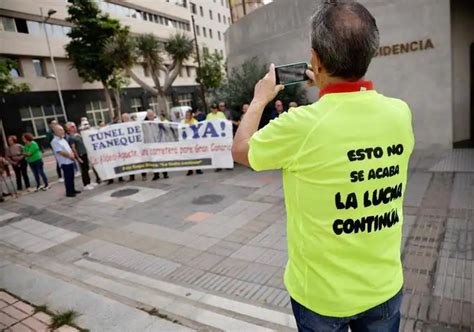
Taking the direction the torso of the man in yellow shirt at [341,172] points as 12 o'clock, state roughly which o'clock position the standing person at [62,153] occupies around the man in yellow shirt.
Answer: The standing person is roughly at 12 o'clock from the man in yellow shirt.

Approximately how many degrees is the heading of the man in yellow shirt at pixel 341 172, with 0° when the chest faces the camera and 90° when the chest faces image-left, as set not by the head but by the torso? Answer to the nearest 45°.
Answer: approximately 135°

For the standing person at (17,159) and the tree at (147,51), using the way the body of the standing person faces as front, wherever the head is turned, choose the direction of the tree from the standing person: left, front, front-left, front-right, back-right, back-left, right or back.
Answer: left

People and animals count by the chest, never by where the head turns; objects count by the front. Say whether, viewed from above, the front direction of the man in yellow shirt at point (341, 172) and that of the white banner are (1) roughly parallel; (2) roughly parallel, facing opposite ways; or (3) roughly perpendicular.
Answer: roughly parallel, facing opposite ways

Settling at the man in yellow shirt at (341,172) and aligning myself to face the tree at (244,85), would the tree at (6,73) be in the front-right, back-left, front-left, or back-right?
front-left

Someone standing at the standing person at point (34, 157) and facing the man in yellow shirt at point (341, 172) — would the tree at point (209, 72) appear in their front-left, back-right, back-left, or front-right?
back-left

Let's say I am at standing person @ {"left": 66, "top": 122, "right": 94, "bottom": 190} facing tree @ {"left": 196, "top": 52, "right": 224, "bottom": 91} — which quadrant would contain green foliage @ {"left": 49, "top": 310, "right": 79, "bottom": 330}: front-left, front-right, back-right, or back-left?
back-right

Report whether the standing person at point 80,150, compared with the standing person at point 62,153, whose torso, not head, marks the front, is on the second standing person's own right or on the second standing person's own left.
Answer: on the second standing person's own left

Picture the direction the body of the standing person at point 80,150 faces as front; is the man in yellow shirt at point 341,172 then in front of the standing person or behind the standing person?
in front

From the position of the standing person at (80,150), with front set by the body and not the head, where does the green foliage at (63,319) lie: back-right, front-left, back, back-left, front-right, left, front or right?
front-right

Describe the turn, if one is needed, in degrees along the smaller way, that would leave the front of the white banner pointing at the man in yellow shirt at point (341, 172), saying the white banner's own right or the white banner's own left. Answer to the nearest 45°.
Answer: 0° — it already faces them

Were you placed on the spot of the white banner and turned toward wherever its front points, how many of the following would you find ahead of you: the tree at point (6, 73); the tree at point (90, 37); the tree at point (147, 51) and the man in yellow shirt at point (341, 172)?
1

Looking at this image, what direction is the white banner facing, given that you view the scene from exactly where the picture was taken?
facing the viewer

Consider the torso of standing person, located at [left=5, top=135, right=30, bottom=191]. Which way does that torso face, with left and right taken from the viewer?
facing the viewer and to the right of the viewer
